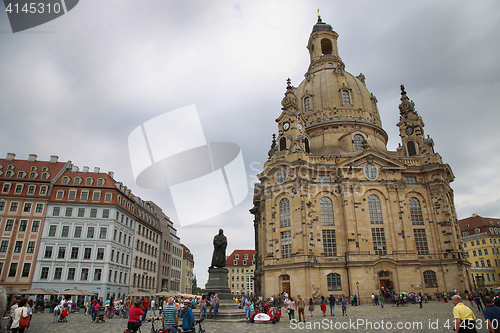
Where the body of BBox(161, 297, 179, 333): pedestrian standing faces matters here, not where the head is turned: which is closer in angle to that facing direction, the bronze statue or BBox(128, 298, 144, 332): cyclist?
the bronze statue

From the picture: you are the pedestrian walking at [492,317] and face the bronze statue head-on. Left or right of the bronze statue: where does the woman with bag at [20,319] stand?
left

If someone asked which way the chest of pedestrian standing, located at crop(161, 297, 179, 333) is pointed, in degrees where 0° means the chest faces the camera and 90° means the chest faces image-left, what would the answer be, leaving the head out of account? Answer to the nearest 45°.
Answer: approximately 180°

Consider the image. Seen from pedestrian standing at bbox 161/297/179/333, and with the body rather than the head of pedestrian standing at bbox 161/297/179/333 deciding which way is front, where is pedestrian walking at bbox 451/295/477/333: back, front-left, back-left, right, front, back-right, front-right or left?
back-right

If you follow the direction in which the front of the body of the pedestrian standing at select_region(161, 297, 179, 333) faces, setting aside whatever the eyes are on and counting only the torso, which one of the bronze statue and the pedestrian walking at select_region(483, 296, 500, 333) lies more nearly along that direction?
the bronze statue

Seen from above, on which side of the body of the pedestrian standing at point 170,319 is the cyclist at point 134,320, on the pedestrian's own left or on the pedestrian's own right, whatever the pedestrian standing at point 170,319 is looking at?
on the pedestrian's own left

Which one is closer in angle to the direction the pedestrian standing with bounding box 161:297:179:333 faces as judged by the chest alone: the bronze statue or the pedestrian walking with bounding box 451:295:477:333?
the bronze statue

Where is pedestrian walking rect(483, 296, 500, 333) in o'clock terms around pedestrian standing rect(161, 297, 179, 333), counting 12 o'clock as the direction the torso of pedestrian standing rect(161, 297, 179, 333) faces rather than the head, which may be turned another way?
pedestrian walking rect(483, 296, 500, 333) is roughly at 4 o'clock from pedestrian standing rect(161, 297, 179, 333).

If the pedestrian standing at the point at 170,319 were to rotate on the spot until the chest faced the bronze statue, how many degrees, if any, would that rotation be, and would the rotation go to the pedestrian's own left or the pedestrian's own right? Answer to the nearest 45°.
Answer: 0° — they already face it

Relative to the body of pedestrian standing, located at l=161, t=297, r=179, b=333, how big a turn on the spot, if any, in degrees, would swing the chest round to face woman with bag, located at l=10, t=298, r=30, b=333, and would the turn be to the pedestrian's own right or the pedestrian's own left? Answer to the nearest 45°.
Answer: approximately 90° to the pedestrian's own left
